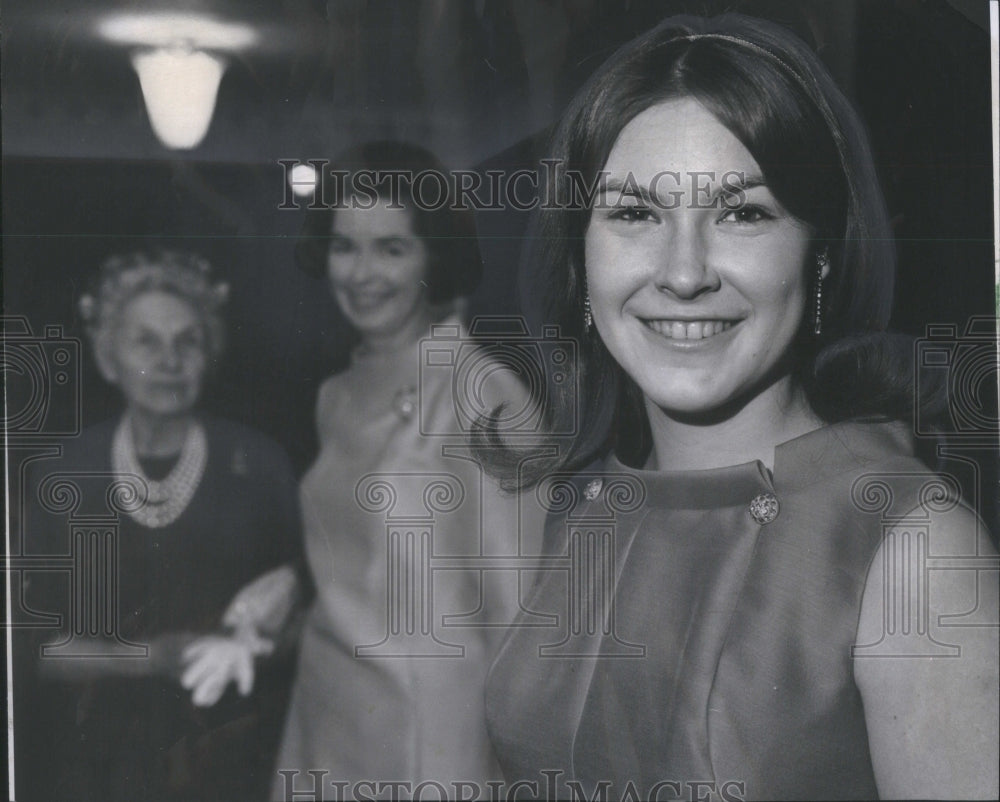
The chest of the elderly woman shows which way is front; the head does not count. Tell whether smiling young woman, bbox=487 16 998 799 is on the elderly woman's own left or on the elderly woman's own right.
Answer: on the elderly woman's own left

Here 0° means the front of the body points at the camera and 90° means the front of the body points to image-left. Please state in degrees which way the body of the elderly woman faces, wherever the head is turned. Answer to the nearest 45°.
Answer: approximately 0°
